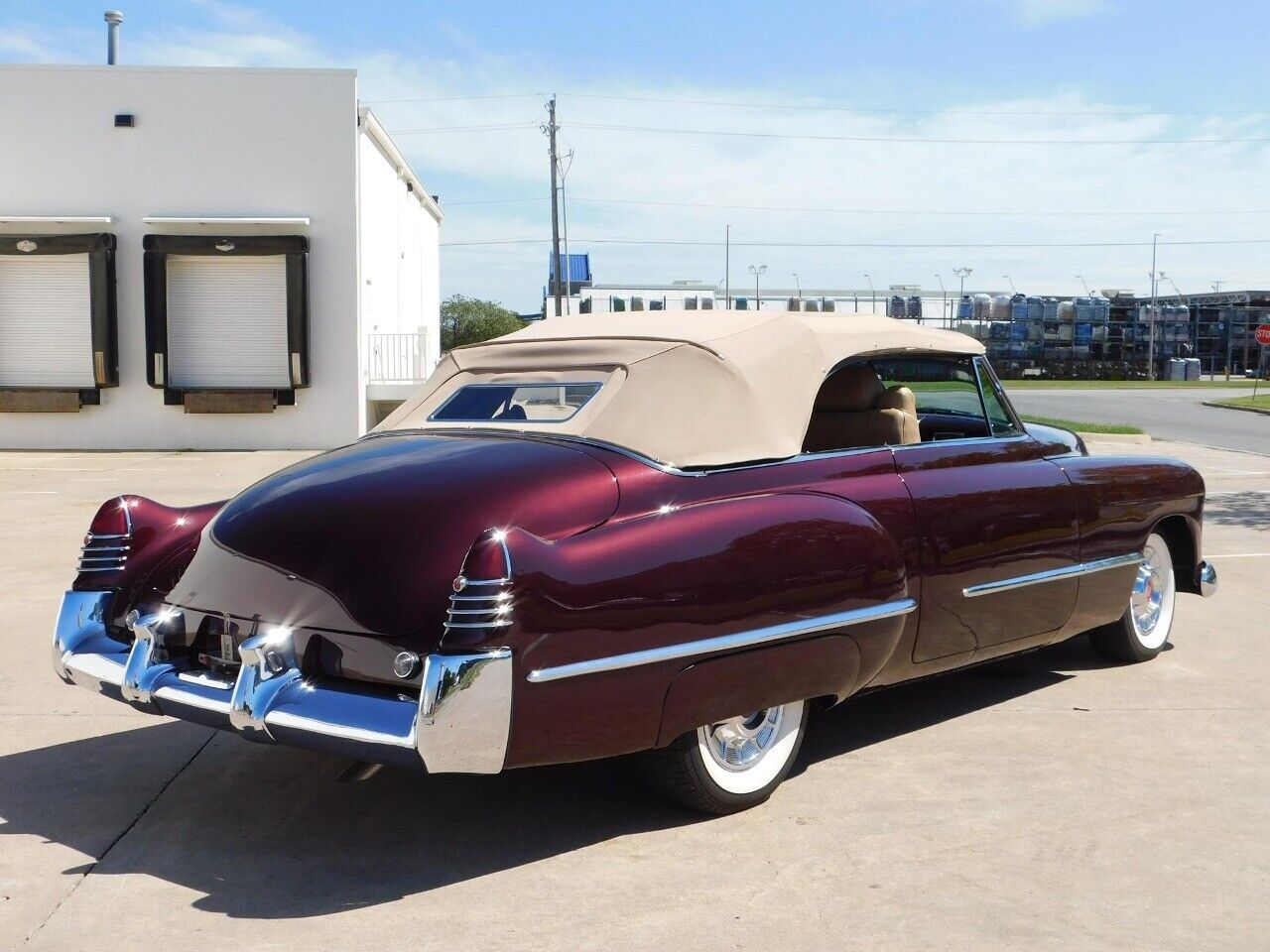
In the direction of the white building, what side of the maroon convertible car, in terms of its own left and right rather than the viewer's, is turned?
left

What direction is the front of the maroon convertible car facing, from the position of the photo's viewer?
facing away from the viewer and to the right of the viewer

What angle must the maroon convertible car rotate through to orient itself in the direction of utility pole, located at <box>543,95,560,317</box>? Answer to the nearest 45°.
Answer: approximately 45° to its left
